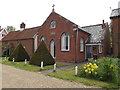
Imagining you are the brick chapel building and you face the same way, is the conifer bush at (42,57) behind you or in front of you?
in front

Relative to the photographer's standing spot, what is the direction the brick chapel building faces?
facing the viewer and to the left of the viewer
